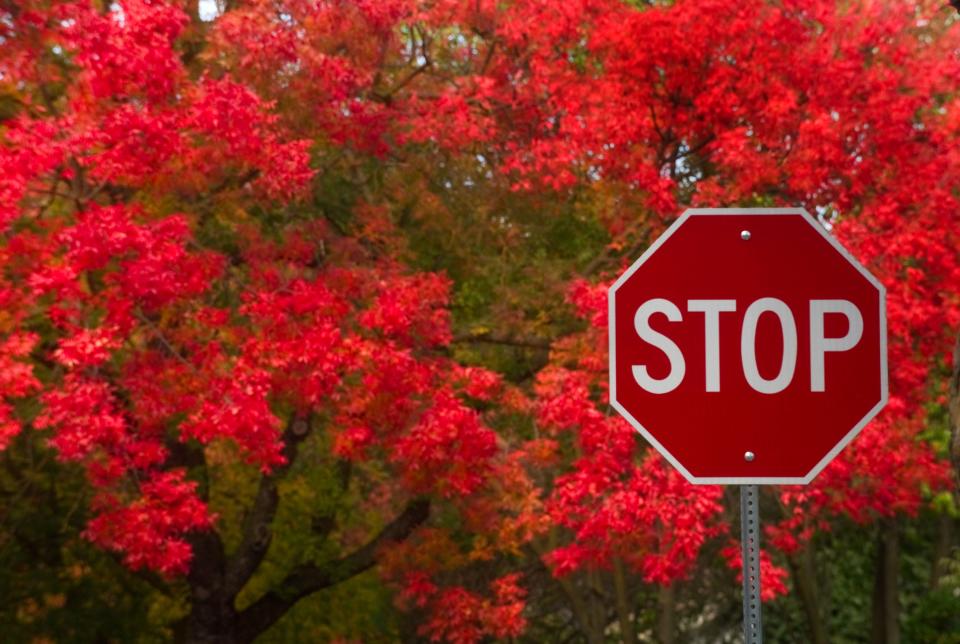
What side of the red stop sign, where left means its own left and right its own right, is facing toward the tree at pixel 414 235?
back

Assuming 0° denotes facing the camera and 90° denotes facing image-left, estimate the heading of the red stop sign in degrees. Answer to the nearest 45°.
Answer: approximately 0°
